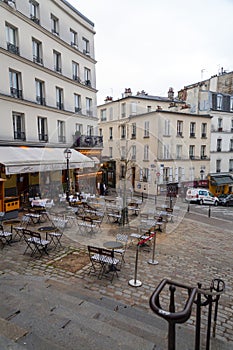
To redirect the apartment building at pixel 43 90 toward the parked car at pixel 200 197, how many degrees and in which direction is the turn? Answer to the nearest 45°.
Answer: approximately 45° to its left

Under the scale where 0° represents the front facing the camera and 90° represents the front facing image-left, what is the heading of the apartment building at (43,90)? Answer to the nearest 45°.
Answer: approximately 315°
